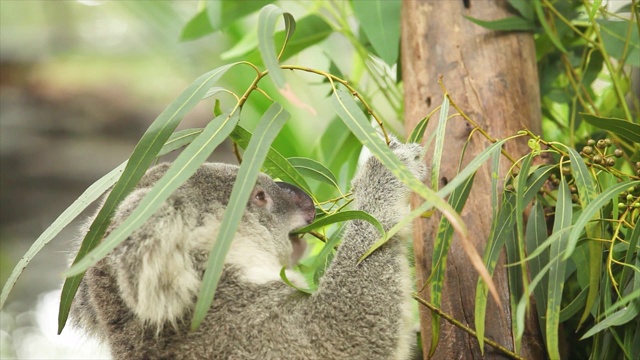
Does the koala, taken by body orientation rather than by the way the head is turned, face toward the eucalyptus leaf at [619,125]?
yes

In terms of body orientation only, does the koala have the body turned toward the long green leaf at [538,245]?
yes

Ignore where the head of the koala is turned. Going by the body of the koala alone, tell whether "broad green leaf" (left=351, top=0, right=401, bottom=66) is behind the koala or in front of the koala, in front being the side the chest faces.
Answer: in front

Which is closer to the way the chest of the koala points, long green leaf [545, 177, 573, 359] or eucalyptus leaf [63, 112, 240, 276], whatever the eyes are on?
the long green leaf

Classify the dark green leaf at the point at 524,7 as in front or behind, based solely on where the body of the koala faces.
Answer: in front

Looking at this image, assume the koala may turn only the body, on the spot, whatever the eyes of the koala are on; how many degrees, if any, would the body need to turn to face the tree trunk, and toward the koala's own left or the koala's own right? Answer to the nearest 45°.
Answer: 0° — it already faces it

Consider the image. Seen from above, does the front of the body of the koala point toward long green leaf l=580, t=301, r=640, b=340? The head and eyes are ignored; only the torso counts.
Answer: yes

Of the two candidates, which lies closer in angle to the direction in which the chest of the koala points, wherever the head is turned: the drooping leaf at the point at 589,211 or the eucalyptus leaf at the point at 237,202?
the drooping leaf

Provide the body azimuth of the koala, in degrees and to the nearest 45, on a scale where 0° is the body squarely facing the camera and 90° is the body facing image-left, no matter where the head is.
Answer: approximately 270°
